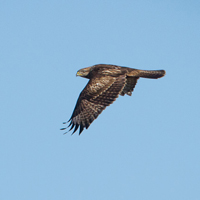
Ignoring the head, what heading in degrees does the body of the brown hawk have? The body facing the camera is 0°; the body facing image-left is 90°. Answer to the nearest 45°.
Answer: approximately 90°
